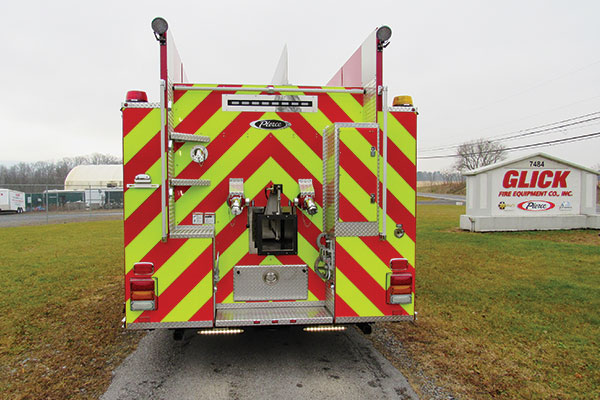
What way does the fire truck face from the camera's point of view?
away from the camera

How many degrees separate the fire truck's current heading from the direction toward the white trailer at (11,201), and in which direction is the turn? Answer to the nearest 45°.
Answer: approximately 45° to its left
